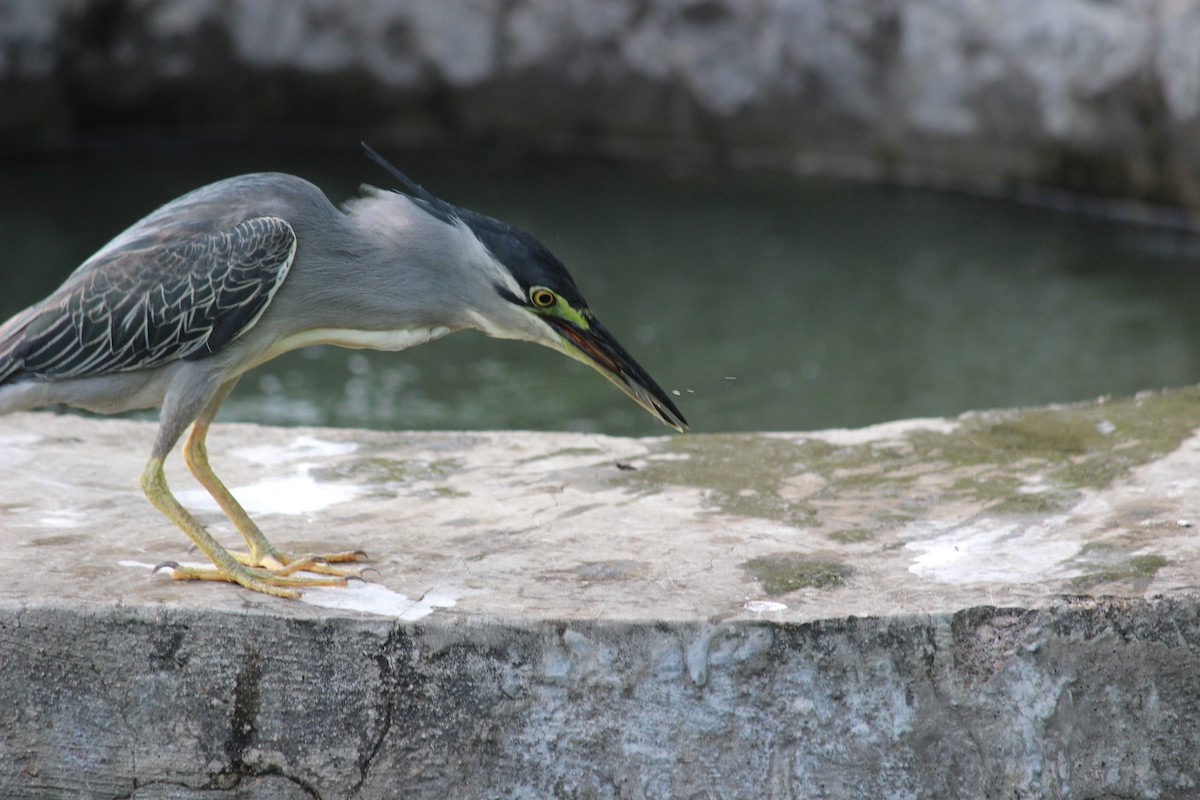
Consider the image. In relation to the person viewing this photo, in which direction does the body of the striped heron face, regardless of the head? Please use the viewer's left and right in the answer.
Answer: facing to the right of the viewer
